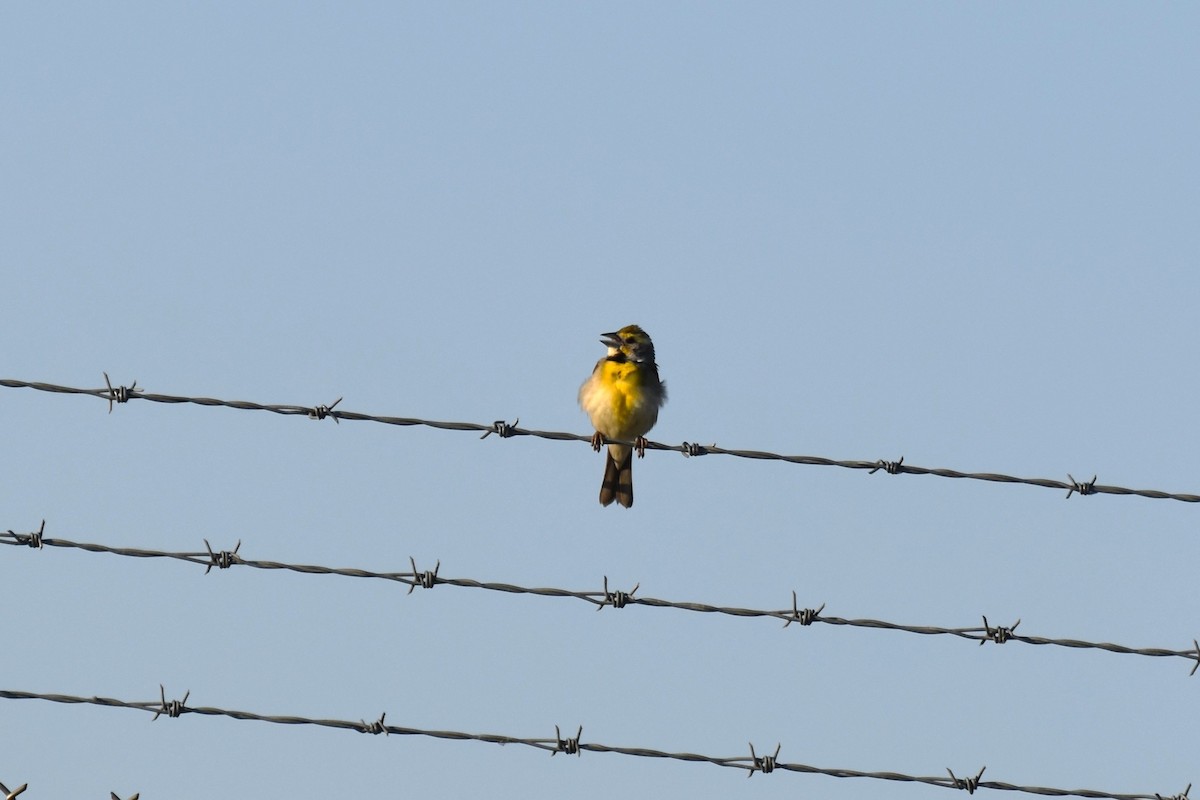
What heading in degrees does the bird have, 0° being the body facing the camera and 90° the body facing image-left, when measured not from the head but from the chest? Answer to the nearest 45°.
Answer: approximately 0°
